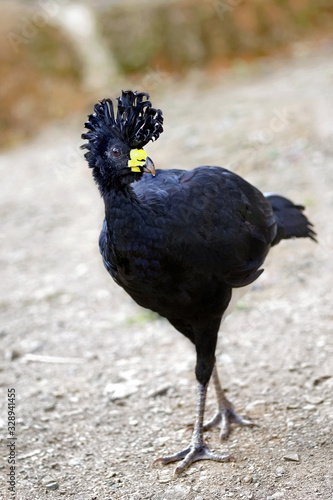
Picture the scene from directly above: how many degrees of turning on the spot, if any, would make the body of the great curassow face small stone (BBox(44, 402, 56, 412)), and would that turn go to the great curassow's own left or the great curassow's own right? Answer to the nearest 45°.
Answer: approximately 90° to the great curassow's own right

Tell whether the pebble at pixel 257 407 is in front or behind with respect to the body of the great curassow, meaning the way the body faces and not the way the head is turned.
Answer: behind

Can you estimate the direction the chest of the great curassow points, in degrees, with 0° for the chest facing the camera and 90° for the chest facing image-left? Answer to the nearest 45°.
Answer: approximately 45°

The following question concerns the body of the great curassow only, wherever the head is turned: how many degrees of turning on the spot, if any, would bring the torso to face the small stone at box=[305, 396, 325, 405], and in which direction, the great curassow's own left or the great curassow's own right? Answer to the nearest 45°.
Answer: approximately 180°
